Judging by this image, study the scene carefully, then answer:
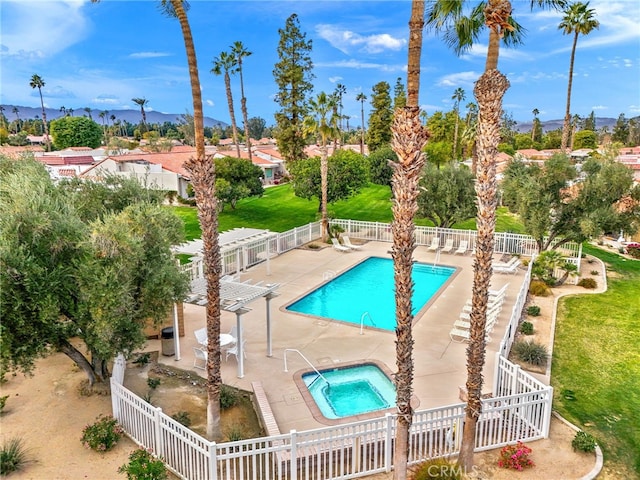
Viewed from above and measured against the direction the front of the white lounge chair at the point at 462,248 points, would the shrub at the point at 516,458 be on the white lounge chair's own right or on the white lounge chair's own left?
on the white lounge chair's own left

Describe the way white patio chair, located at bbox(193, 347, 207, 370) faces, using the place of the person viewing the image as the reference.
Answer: facing away from the viewer and to the right of the viewer

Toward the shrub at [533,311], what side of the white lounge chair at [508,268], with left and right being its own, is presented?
left

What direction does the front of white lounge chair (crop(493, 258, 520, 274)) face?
to the viewer's left

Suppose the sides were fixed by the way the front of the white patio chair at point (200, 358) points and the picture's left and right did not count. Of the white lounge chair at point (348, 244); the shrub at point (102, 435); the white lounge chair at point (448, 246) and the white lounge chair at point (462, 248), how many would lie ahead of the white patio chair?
3

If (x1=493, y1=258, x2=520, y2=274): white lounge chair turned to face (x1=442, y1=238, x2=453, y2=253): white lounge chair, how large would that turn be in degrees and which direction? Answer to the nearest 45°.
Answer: approximately 45° to its right

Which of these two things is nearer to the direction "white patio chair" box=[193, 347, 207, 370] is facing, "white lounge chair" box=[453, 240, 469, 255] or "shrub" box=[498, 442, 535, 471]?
the white lounge chair

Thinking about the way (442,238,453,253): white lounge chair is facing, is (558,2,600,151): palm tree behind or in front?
behind
